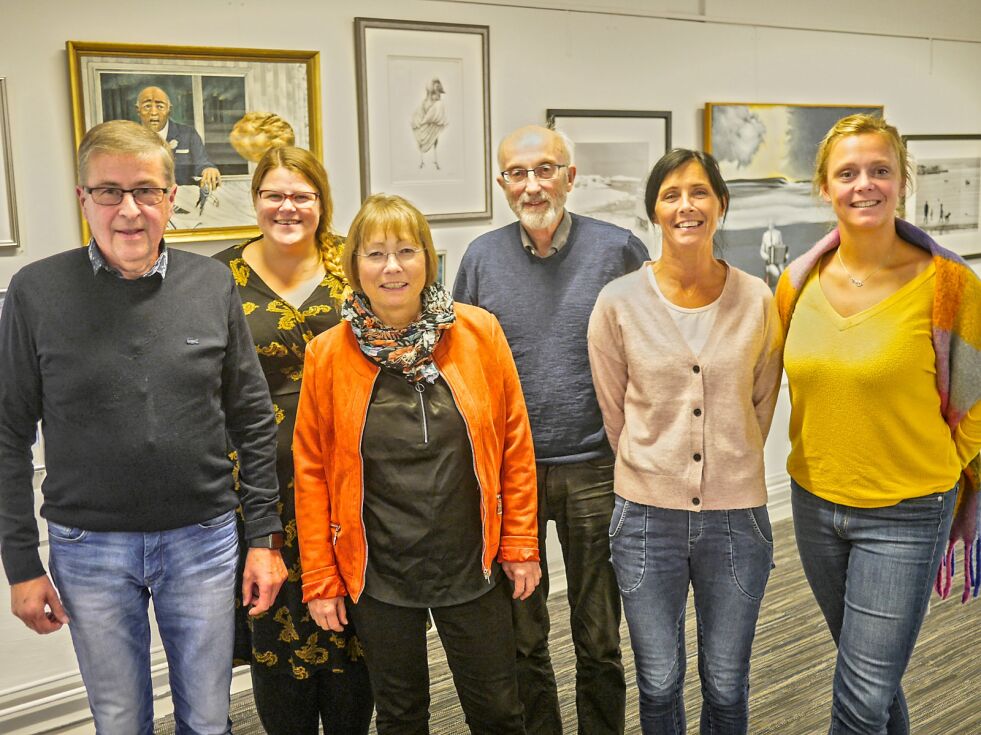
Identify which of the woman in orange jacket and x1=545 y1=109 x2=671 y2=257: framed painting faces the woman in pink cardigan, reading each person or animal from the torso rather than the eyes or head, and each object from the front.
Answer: the framed painting

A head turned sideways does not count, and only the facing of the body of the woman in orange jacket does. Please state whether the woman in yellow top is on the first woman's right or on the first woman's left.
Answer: on the first woman's left

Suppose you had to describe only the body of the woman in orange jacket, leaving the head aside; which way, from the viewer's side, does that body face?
toward the camera

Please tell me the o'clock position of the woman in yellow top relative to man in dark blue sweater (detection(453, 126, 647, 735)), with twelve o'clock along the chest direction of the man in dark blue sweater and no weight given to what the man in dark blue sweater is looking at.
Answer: The woman in yellow top is roughly at 10 o'clock from the man in dark blue sweater.

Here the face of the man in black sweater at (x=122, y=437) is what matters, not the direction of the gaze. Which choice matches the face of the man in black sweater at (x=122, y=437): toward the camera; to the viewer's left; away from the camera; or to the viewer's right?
toward the camera

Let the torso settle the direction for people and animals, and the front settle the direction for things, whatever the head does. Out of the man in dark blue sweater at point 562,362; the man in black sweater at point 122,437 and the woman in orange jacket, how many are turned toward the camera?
3

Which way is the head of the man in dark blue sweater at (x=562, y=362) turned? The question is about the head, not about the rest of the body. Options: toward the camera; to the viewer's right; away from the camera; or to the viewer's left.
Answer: toward the camera

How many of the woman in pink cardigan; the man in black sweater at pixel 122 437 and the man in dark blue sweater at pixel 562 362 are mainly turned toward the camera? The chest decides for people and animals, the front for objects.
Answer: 3

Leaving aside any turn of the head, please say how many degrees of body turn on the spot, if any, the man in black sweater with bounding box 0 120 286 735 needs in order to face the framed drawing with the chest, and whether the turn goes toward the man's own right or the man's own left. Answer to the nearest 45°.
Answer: approximately 135° to the man's own left

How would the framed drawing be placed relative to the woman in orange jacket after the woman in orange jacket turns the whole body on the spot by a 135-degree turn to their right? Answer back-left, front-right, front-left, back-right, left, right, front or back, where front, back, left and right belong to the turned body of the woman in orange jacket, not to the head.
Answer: front-right

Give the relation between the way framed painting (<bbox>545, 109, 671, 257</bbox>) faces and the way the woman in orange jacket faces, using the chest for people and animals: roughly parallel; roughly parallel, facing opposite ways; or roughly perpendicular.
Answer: roughly parallel

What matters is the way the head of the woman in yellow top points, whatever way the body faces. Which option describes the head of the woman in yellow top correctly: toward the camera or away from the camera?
toward the camera

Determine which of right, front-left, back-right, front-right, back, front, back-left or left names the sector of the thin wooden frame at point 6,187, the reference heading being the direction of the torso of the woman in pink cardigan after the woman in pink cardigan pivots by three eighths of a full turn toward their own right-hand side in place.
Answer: front-left

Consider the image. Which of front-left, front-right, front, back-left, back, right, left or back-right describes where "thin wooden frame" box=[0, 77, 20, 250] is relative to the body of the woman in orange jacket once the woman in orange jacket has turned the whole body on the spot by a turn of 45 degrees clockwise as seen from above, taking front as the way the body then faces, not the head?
right

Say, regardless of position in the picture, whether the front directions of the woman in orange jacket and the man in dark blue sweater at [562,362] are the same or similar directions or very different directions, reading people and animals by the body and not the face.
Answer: same or similar directions

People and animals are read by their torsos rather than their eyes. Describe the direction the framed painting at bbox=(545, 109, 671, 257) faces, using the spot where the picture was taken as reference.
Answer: facing the viewer

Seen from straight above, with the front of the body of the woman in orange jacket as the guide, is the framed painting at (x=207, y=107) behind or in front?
behind

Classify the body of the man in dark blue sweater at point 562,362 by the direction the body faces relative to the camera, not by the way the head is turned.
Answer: toward the camera

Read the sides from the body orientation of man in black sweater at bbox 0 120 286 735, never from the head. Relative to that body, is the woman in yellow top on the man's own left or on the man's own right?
on the man's own left

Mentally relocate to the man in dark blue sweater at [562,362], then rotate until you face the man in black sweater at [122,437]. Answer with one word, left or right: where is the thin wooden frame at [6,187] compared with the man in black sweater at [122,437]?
right
